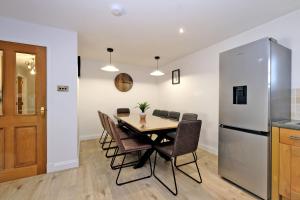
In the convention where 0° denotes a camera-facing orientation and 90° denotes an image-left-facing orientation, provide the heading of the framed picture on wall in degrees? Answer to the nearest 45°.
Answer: approximately 45°

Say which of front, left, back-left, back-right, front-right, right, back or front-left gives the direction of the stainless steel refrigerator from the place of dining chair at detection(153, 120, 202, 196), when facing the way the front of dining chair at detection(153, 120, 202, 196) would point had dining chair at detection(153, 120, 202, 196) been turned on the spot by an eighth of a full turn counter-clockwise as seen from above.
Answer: back

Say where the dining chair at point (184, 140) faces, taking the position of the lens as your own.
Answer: facing away from the viewer and to the left of the viewer

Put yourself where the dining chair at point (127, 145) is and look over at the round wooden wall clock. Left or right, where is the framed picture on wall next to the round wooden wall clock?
right

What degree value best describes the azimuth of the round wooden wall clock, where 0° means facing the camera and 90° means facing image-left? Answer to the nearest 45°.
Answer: approximately 0°
